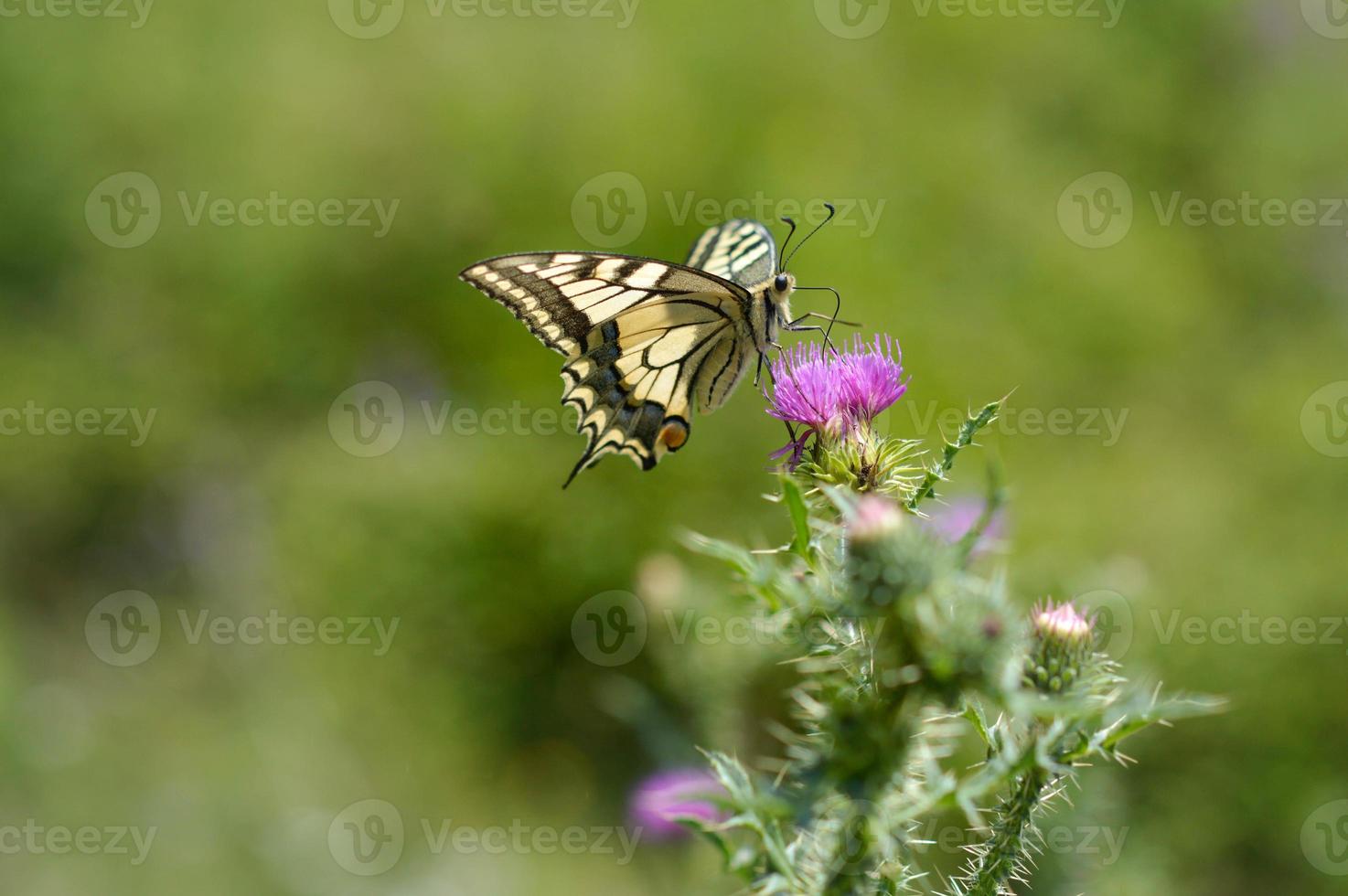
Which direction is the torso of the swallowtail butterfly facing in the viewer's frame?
to the viewer's right
